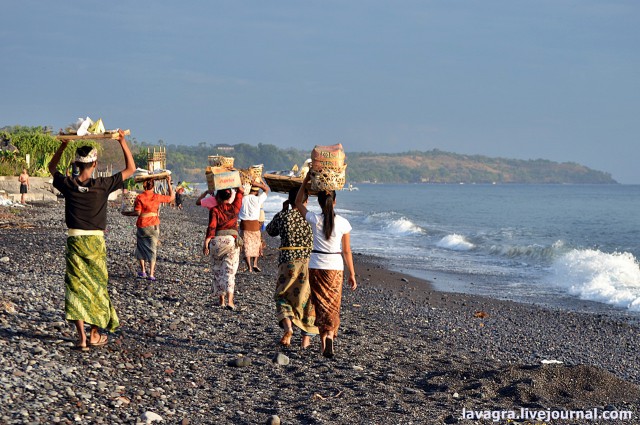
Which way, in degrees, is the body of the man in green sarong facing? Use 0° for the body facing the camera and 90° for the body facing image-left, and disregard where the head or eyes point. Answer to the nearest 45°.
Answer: approximately 180°

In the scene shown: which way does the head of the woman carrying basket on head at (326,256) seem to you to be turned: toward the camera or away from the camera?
away from the camera

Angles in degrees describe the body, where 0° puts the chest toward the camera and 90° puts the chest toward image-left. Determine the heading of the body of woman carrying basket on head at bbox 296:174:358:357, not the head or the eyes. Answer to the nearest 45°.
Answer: approximately 180°

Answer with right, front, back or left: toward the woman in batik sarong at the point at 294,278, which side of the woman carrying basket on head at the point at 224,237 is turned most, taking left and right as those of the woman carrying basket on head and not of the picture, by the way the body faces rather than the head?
back

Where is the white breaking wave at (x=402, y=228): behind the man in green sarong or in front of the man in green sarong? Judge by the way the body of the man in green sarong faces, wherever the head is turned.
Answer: in front

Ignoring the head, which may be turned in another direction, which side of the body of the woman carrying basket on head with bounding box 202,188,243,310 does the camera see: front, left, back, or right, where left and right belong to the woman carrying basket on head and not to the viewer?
back

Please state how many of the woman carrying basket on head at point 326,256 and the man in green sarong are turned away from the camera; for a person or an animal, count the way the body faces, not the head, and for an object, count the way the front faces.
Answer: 2

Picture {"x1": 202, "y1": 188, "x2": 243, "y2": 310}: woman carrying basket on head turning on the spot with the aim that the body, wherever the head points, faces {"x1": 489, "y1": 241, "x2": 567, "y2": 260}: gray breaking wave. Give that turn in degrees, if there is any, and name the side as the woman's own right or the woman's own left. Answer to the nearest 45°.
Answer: approximately 45° to the woman's own right
